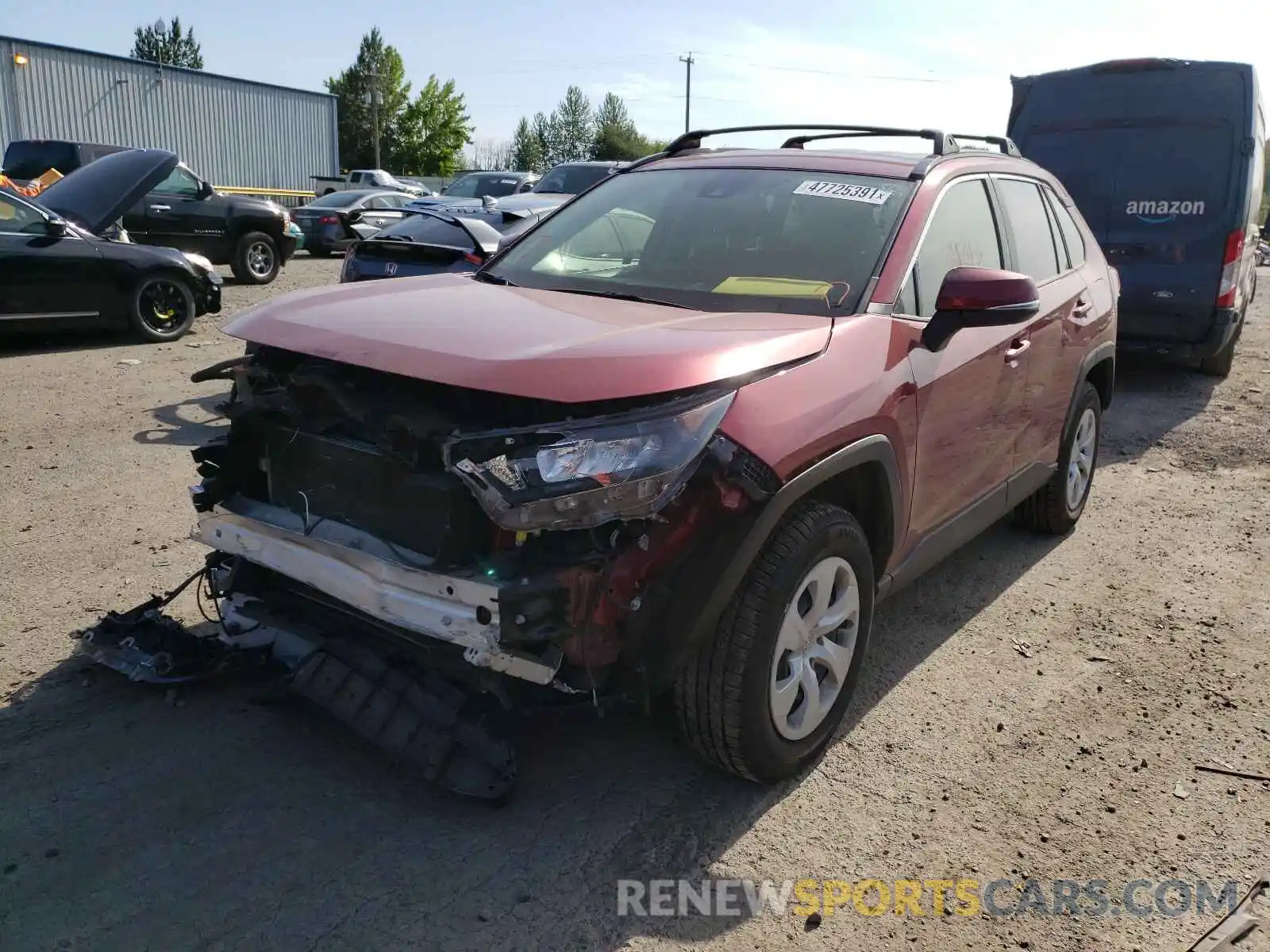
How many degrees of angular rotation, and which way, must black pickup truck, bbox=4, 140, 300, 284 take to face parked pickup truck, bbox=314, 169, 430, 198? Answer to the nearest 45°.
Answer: approximately 90° to its left

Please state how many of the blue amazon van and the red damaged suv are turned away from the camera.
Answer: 1

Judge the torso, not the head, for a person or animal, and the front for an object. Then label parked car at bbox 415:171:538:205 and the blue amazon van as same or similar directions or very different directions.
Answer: very different directions

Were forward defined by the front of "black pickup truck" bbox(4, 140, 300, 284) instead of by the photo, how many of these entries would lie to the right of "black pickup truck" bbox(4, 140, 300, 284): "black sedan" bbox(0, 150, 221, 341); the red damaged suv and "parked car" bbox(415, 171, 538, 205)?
2

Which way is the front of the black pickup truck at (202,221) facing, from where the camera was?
facing to the right of the viewer

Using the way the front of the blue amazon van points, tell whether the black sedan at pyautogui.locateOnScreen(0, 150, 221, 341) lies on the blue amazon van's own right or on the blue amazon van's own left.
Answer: on the blue amazon van's own left

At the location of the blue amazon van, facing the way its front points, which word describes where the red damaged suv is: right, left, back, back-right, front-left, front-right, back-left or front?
back

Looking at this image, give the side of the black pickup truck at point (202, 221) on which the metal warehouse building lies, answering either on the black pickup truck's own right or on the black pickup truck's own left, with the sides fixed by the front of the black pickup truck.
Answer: on the black pickup truck's own left

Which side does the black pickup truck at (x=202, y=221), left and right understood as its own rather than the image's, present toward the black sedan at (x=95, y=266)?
right

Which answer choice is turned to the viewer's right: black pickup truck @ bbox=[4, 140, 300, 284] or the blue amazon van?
the black pickup truck

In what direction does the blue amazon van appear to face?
away from the camera

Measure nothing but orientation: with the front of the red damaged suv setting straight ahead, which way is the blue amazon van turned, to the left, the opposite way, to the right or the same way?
the opposite way
